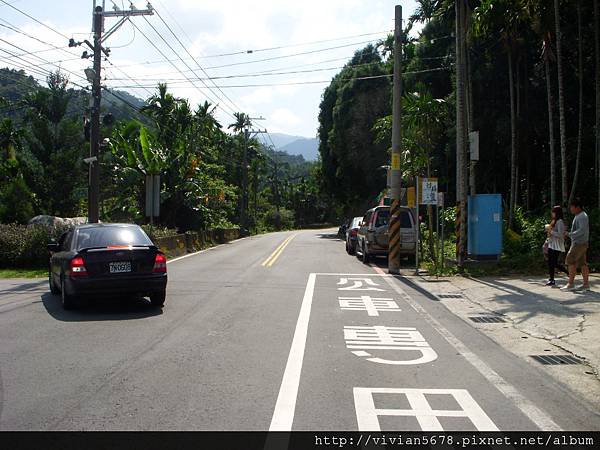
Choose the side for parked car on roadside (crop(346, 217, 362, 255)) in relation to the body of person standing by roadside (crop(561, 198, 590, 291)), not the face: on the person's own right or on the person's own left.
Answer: on the person's own right

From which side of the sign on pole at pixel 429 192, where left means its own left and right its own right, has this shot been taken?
front

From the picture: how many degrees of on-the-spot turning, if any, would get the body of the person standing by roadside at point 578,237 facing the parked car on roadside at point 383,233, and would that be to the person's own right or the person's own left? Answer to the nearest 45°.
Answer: approximately 45° to the person's own right

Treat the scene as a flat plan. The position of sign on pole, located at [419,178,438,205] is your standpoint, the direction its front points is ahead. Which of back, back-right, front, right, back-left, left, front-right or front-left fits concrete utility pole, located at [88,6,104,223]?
right

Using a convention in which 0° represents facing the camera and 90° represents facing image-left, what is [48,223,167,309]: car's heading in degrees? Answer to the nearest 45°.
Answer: approximately 180°

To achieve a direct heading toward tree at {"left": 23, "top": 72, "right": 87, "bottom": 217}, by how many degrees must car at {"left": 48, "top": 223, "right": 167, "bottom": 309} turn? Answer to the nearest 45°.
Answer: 0° — it already faces it

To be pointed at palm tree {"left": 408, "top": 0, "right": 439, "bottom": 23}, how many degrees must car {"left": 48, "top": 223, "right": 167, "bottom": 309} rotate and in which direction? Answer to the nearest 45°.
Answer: approximately 45° to its right

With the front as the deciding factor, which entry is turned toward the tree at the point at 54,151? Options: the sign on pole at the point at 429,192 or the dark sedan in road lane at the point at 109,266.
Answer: the dark sedan in road lane

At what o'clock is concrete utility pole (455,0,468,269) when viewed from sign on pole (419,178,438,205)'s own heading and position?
The concrete utility pole is roughly at 8 o'clock from the sign on pole.

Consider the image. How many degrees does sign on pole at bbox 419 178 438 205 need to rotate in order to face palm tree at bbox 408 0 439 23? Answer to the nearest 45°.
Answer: approximately 180°

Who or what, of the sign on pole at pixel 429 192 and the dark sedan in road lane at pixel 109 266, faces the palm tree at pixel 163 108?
the dark sedan in road lane

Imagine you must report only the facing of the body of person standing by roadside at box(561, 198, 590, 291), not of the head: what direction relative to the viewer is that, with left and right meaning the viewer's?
facing to the left of the viewer

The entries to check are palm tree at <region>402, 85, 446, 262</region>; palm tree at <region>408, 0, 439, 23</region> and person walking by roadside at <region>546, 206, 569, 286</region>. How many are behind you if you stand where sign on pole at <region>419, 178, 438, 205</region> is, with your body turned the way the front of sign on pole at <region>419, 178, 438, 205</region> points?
2

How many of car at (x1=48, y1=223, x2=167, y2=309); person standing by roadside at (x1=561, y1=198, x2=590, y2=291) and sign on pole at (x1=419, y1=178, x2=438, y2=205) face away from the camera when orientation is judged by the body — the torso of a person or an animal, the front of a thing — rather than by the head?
1
